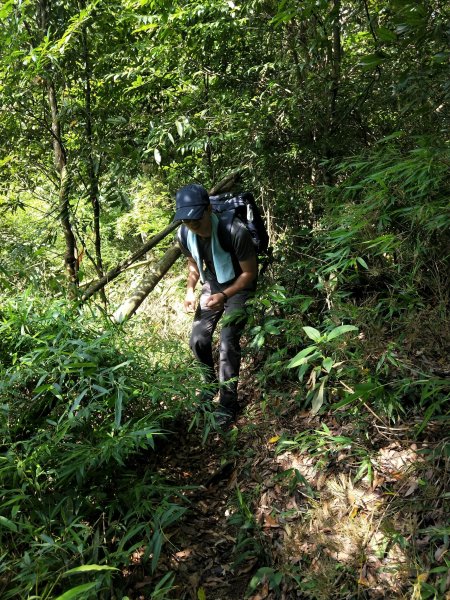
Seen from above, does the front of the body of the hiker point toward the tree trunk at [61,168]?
no

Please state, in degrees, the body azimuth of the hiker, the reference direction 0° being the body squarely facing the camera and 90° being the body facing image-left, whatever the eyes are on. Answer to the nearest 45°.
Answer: approximately 45°

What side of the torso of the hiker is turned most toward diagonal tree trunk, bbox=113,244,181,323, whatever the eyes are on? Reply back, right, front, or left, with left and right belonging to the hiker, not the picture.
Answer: right
